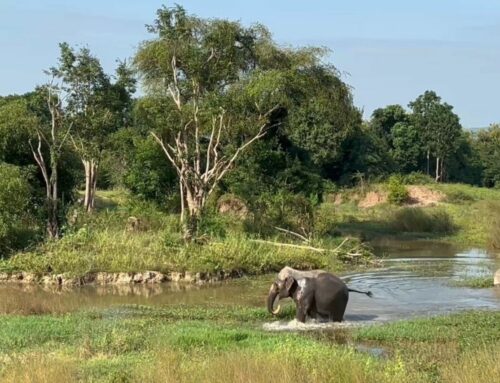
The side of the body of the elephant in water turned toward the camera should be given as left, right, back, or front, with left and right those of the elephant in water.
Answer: left

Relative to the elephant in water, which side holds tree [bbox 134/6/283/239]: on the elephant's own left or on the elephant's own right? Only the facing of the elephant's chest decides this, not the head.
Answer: on the elephant's own right

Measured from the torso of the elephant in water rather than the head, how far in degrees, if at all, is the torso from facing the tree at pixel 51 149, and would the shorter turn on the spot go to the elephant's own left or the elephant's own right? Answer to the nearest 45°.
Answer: approximately 45° to the elephant's own right

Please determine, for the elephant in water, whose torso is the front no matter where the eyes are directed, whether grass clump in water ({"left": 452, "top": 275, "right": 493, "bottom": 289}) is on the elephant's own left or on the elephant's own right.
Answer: on the elephant's own right

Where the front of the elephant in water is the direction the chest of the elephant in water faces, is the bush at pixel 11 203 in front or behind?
in front

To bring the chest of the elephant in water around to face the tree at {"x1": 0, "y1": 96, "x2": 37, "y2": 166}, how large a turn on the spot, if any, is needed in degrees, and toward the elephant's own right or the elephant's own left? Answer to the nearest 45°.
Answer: approximately 45° to the elephant's own right

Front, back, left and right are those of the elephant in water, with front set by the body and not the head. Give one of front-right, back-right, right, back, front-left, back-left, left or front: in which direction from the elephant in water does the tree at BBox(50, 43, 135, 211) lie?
front-right

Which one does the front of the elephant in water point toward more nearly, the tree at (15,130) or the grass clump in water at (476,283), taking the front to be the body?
the tree

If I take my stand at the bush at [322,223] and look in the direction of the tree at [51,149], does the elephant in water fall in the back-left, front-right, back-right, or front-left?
front-left

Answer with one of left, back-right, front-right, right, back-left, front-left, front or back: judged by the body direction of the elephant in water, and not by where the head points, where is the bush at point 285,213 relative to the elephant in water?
right

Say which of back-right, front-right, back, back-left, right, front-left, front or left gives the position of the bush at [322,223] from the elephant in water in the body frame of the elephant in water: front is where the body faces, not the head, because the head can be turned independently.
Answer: right
